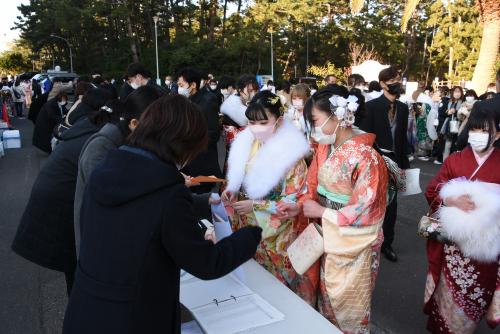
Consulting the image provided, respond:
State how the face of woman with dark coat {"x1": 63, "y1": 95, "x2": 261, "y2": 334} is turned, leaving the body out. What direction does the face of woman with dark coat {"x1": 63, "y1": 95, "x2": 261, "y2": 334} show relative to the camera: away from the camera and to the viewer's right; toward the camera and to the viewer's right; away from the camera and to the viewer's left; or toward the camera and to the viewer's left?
away from the camera and to the viewer's right

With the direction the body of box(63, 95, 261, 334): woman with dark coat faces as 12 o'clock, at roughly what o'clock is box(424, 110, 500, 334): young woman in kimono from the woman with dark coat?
The young woman in kimono is roughly at 1 o'clock from the woman with dark coat.

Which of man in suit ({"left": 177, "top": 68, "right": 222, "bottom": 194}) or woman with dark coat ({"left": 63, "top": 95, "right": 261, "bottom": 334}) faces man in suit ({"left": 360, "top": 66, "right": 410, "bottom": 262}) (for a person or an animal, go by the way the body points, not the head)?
the woman with dark coat

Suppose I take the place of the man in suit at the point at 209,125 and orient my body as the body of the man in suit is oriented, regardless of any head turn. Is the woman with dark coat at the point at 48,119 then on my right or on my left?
on my right

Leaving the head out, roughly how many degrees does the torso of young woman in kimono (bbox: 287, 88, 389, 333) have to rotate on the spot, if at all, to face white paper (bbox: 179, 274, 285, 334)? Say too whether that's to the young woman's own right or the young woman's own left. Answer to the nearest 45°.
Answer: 0° — they already face it

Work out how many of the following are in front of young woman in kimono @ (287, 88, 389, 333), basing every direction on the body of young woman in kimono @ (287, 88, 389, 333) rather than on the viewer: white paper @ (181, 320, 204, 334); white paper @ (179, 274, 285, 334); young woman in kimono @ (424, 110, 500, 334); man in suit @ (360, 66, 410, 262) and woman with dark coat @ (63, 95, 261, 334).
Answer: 3

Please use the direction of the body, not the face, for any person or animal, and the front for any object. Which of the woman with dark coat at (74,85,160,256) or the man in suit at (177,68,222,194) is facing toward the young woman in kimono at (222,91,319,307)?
the woman with dark coat

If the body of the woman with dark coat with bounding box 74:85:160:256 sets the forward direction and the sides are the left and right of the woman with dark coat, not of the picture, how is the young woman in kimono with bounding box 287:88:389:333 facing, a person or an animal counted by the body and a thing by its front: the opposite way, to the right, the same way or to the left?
the opposite way
